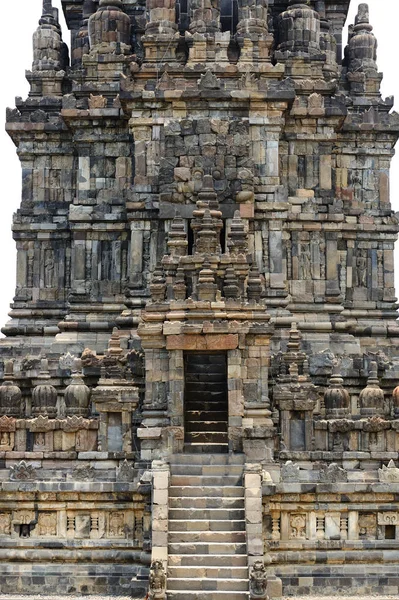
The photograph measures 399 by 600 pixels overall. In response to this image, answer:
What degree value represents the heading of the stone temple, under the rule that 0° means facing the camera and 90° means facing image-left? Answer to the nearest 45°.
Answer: approximately 0°
